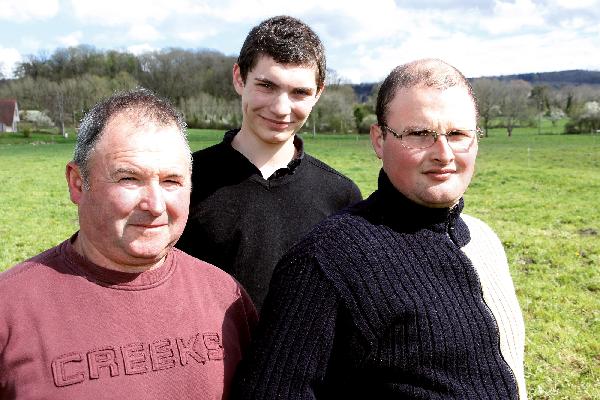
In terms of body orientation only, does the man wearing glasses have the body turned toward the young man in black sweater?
no

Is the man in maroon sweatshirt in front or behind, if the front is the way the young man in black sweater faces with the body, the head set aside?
in front

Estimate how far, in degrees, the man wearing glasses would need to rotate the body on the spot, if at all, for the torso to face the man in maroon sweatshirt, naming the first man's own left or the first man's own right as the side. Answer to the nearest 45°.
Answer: approximately 135° to the first man's own right

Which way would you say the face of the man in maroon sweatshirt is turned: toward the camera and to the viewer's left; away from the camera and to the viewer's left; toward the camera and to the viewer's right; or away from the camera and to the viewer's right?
toward the camera and to the viewer's right

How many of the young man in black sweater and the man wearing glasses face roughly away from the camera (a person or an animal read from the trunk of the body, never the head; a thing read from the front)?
0

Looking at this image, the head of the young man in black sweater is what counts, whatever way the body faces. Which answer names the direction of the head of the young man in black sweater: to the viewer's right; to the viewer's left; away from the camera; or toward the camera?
toward the camera

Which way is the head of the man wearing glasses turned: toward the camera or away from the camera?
toward the camera

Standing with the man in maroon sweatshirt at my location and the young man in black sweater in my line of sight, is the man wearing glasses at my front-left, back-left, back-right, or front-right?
front-right

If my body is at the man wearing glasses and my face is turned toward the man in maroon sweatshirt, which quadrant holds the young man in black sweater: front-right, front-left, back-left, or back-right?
front-right

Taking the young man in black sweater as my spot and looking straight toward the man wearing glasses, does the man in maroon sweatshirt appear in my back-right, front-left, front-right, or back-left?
front-right

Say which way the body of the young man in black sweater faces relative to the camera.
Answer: toward the camera
